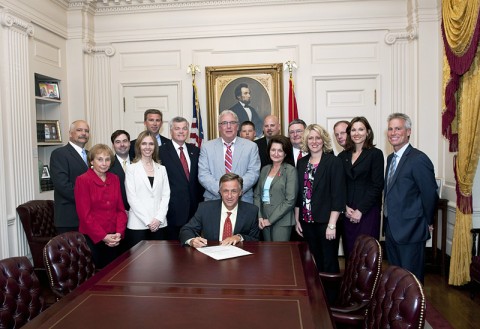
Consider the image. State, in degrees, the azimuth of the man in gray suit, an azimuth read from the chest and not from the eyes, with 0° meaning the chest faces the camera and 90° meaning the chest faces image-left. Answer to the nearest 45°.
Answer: approximately 0°

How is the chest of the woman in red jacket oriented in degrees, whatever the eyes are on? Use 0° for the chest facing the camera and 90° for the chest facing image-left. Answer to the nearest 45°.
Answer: approximately 315°

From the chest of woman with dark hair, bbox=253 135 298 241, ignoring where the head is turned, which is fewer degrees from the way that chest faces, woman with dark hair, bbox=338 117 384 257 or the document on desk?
the document on desk

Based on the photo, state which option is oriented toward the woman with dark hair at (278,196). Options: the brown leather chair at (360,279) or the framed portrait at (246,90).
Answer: the framed portrait

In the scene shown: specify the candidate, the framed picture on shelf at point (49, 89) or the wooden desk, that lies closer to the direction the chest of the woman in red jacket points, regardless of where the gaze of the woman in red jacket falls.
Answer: the wooden desk

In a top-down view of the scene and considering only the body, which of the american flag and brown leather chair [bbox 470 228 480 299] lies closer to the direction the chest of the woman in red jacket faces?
the brown leather chair

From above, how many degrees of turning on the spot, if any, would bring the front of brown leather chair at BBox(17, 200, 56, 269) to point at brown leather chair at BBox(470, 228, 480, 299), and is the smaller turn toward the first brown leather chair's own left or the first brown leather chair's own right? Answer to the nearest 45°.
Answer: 0° — it already faces it

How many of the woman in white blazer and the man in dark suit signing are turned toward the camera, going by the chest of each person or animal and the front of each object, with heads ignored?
2
